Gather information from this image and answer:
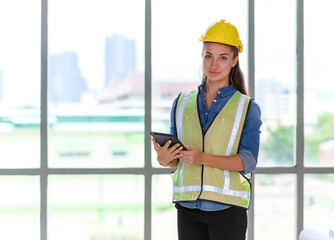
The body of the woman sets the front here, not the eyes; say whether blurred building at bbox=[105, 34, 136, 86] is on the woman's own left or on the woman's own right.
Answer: on the woman's own right

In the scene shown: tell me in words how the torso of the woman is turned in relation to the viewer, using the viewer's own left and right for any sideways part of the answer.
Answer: facing the viewer and to the left of the viewer
